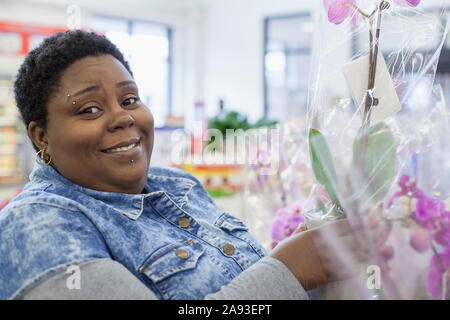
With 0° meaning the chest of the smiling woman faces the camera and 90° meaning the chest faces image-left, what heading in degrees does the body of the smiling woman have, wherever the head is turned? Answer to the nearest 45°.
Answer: approximately 315°
